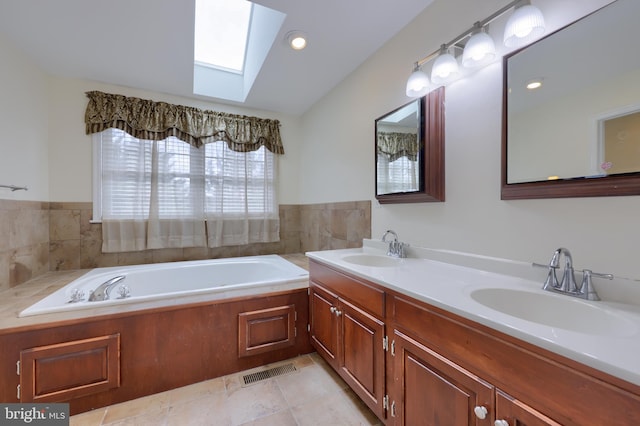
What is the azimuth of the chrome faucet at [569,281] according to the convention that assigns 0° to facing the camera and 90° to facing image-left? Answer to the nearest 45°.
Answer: approximately 45°

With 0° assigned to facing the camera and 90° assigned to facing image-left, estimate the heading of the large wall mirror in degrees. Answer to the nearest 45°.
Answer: approximately 45°

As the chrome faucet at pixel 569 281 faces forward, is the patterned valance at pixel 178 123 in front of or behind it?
in front

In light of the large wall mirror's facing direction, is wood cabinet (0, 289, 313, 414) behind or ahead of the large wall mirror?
ahead

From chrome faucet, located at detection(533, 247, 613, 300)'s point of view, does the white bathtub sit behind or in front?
in front

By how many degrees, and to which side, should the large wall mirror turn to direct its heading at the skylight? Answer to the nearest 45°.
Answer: approximately 45° to its right

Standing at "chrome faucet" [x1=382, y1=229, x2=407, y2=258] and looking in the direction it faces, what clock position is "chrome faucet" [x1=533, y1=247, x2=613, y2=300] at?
"chrome faucet" [x1=533, y1=247, x2=613, y2=300] is roughly at 9 o'clock from "chrome faucet" [x1=382, y1=229, x2=407, y2=258].
